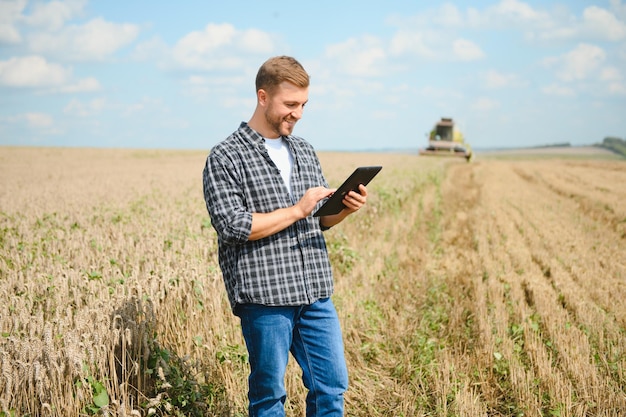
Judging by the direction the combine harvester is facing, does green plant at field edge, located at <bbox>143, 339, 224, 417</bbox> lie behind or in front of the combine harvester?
in front

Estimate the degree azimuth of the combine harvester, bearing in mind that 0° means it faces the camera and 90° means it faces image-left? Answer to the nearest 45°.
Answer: approximately 0°

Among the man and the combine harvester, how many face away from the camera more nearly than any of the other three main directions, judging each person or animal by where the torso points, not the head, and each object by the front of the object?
0

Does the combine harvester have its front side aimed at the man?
yes

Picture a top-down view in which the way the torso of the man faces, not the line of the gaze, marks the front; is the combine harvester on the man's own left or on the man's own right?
on the man's own left

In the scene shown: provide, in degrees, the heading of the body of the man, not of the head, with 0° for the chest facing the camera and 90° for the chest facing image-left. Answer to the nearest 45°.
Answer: approximately 315°

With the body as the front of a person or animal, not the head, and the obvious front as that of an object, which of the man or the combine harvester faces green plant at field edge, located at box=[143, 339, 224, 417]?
the combine harvester
